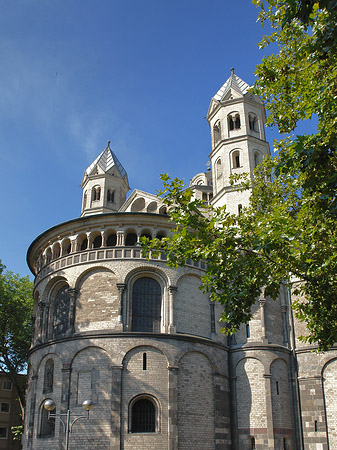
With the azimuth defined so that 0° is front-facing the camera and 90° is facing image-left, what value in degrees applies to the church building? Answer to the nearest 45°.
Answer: approximately 225°

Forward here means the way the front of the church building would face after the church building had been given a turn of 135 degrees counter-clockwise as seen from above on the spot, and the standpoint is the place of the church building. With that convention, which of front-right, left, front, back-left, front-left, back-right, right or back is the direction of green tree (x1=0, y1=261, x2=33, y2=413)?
front-right

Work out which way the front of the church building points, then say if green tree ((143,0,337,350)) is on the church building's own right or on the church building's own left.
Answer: on the church building's own right
